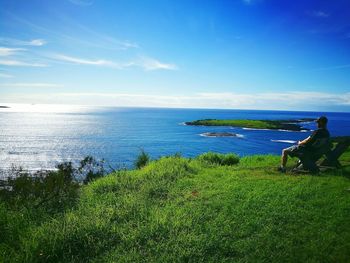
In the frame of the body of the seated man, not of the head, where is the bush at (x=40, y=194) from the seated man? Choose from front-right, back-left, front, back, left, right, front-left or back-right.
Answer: front-left

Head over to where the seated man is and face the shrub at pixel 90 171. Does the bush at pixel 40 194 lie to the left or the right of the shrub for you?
left

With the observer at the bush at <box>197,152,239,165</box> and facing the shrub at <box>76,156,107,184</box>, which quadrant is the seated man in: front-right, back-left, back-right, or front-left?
back-left

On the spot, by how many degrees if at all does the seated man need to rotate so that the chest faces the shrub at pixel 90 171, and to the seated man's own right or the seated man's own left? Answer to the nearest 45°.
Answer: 0° — they already face it

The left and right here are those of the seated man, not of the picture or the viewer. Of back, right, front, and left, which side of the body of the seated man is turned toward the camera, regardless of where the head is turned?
left

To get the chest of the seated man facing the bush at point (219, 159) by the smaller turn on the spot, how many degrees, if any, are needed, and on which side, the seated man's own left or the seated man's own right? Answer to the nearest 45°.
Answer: approximately 45° to the seated man's own right
